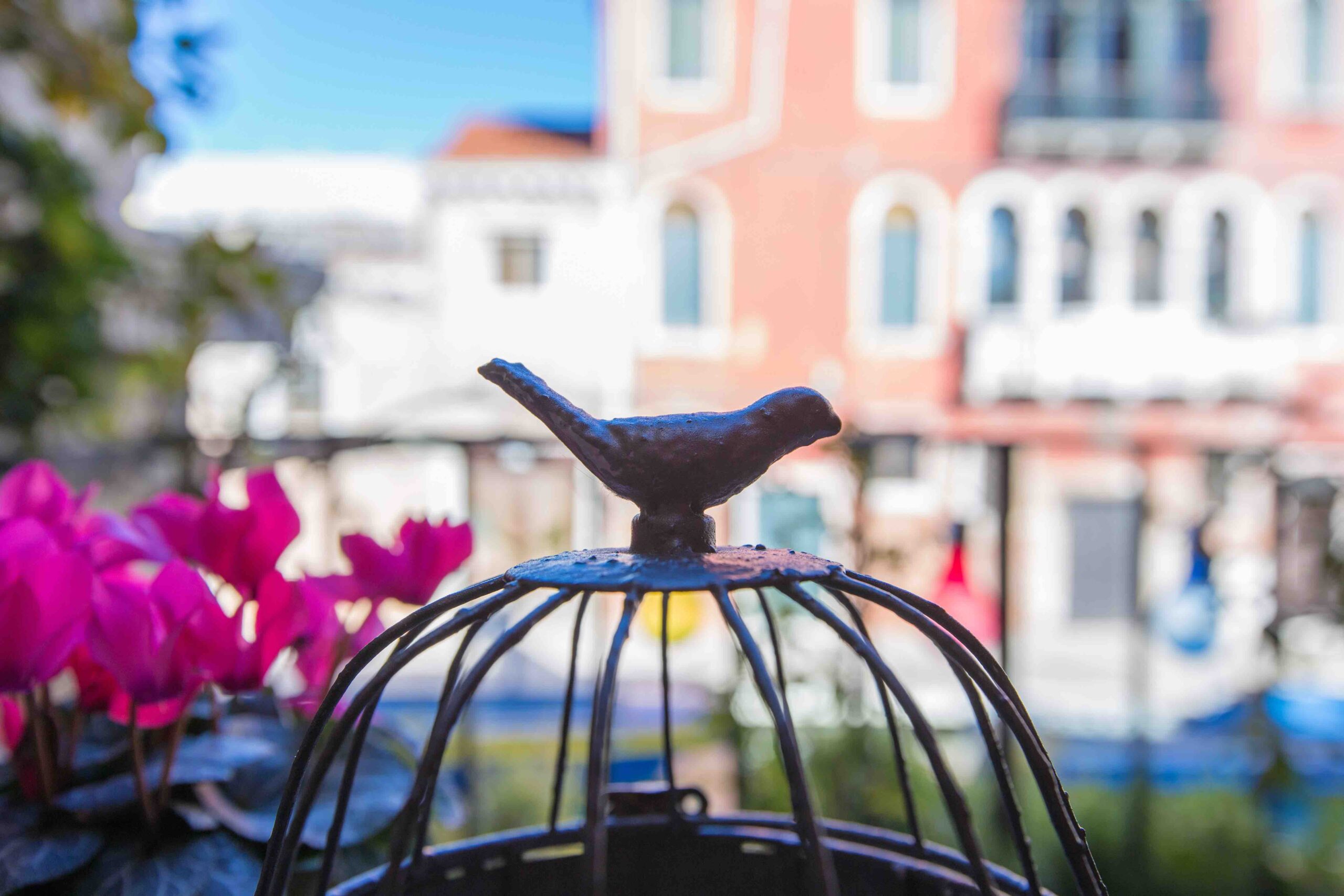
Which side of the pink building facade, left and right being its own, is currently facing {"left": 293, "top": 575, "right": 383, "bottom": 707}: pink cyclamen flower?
front

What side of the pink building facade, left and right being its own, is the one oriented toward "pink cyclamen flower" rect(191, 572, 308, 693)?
front

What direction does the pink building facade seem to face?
toward the camera

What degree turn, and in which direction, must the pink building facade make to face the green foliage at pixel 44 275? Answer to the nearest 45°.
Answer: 0° — it already faces it

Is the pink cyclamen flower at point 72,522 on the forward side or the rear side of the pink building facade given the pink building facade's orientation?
on the forward side

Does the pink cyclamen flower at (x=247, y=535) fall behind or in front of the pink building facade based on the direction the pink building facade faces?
in front

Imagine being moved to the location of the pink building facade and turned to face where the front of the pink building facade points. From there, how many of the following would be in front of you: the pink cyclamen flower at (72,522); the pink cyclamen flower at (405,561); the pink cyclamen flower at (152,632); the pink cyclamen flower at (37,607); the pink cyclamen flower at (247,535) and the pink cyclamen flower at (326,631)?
6

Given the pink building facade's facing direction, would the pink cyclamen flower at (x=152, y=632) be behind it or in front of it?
in front

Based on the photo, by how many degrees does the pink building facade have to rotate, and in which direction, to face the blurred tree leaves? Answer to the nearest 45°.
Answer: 0° — it already faces it

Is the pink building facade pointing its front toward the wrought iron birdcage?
yes
